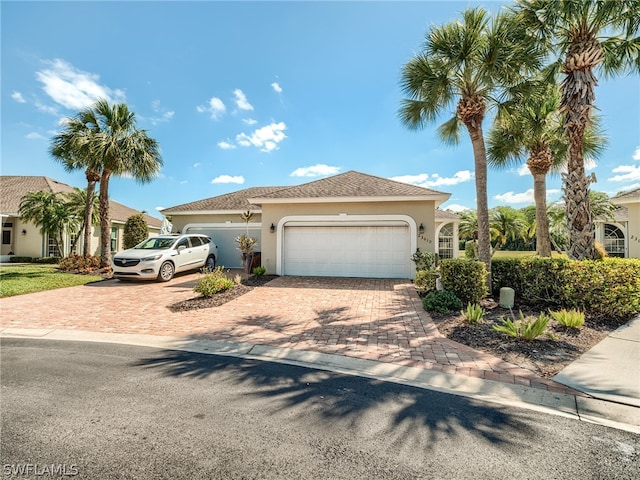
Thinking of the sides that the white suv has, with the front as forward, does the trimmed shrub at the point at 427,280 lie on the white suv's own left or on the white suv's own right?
on the white suv's own left

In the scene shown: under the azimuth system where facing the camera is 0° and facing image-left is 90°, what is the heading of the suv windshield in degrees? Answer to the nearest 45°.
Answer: approximately 45°

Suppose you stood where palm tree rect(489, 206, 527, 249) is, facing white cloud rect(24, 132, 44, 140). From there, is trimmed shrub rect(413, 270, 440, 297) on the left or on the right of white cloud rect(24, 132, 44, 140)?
left

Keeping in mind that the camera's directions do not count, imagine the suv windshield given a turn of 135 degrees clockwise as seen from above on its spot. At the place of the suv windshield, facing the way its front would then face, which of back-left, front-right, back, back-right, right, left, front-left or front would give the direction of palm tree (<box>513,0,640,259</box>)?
back-right

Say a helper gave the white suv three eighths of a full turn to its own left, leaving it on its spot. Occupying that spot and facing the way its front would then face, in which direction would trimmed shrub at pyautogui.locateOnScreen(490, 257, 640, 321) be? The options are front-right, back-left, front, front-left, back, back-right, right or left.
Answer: front-right

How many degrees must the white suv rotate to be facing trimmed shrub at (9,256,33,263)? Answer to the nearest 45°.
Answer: approximately 90° to its right

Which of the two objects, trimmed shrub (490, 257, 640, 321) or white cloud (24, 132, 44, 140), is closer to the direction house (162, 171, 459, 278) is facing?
the trimmed shrub

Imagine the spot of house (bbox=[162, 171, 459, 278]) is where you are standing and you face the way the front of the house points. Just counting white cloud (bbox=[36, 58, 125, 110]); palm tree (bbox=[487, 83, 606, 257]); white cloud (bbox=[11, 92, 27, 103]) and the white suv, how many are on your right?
3

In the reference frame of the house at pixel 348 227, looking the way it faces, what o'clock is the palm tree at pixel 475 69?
The palm tree is roughly at 11 o'clock from the house.

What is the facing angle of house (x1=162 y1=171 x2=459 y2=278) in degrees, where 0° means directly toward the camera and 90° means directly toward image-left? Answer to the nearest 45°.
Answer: approximately 0°

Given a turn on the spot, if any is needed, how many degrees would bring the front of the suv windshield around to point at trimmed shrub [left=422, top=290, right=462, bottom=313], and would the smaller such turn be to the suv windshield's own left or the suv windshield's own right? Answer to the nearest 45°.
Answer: approximately 90° to the suv windshield's own left

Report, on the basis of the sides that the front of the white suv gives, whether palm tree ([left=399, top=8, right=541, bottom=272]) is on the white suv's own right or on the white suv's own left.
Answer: on the white suv's own left
